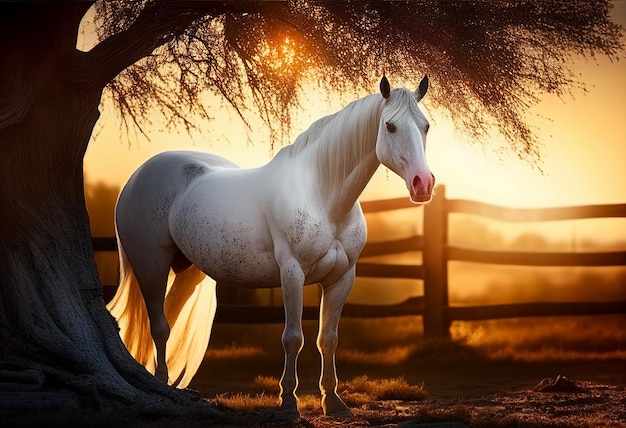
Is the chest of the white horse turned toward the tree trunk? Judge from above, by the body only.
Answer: no

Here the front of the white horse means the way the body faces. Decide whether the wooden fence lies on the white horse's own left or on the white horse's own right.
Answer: on the white horse's own left

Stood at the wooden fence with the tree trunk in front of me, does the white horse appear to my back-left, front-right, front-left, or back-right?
front-left

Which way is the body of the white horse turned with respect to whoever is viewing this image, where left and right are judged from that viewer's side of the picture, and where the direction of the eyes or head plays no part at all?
facing the viewer and to the right of the viewer
